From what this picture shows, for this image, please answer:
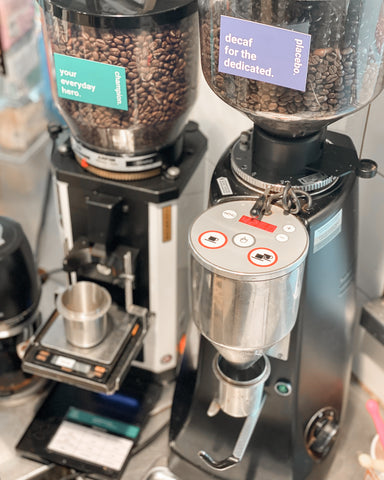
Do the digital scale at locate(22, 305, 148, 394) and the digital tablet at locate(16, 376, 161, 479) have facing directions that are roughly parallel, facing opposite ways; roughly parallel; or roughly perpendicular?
roughly parallel

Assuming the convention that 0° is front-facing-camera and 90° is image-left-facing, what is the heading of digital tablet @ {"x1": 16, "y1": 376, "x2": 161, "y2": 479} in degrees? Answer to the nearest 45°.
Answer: approximately 45°

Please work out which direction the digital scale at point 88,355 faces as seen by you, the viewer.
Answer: facing the viewer and to the left of the viewer

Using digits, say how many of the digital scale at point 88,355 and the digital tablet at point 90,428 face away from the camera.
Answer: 0
